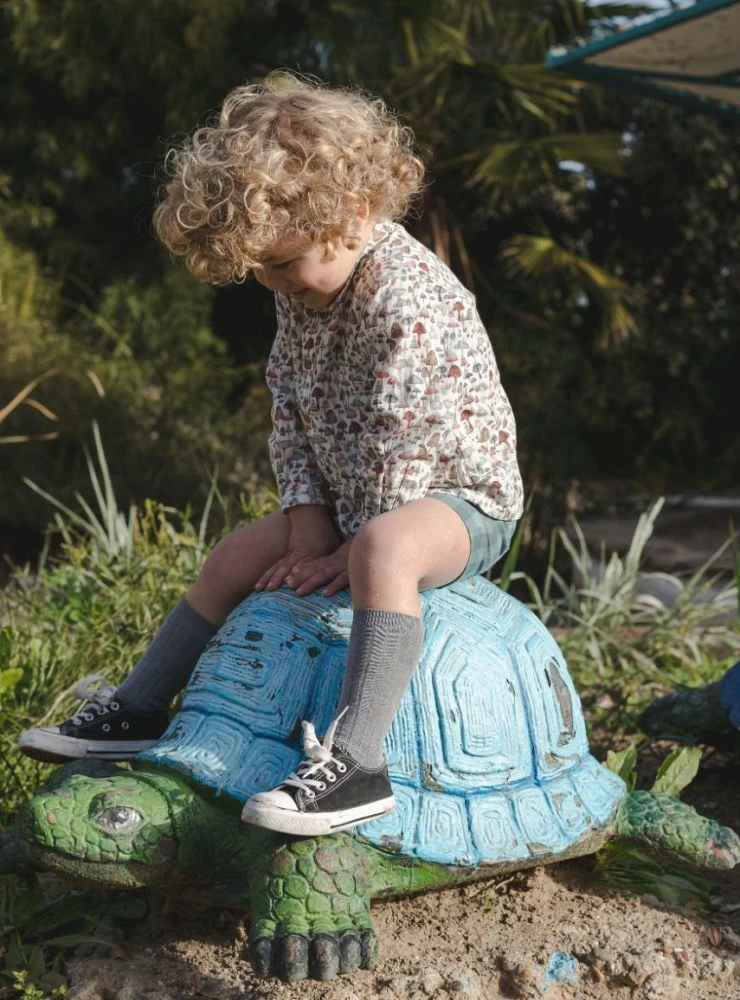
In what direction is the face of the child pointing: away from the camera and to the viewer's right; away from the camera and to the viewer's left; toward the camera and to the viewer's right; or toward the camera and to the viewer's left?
toward the camera and to the viewer's left

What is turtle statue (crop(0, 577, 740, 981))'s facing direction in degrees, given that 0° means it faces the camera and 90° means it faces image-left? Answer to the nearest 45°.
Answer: approximately 45°

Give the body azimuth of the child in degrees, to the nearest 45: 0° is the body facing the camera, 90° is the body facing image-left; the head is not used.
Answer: approximately 45°
